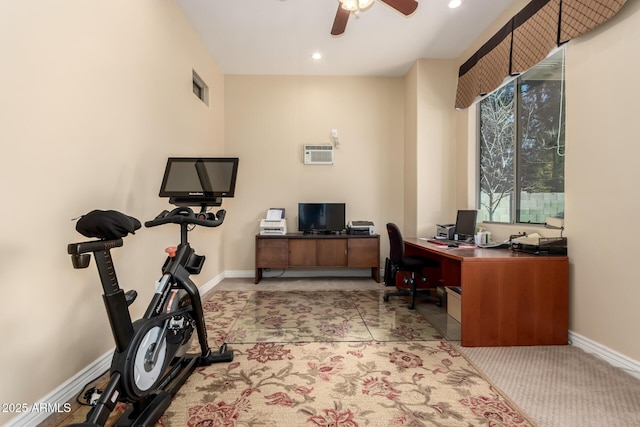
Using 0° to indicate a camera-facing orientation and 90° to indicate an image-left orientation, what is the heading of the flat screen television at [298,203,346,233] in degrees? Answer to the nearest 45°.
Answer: approximately 0°

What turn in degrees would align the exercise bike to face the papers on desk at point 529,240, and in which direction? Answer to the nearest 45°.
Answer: approximately 45° to its right

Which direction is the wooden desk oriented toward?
to the viewer's left

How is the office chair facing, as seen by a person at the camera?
facing to the right of the viewer

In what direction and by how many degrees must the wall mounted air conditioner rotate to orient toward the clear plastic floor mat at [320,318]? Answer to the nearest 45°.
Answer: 0° — it already faces it

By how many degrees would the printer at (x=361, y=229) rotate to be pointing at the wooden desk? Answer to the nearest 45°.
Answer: approximately 45° to its left

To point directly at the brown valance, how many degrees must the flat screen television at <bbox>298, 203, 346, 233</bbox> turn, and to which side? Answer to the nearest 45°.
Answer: approximately 45° to its left

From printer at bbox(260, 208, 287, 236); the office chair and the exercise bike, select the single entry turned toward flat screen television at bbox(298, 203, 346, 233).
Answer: the exercise bike

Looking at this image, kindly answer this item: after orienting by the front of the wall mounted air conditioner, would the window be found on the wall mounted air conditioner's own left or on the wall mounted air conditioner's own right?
on the wall mounted air conditioner's own left
